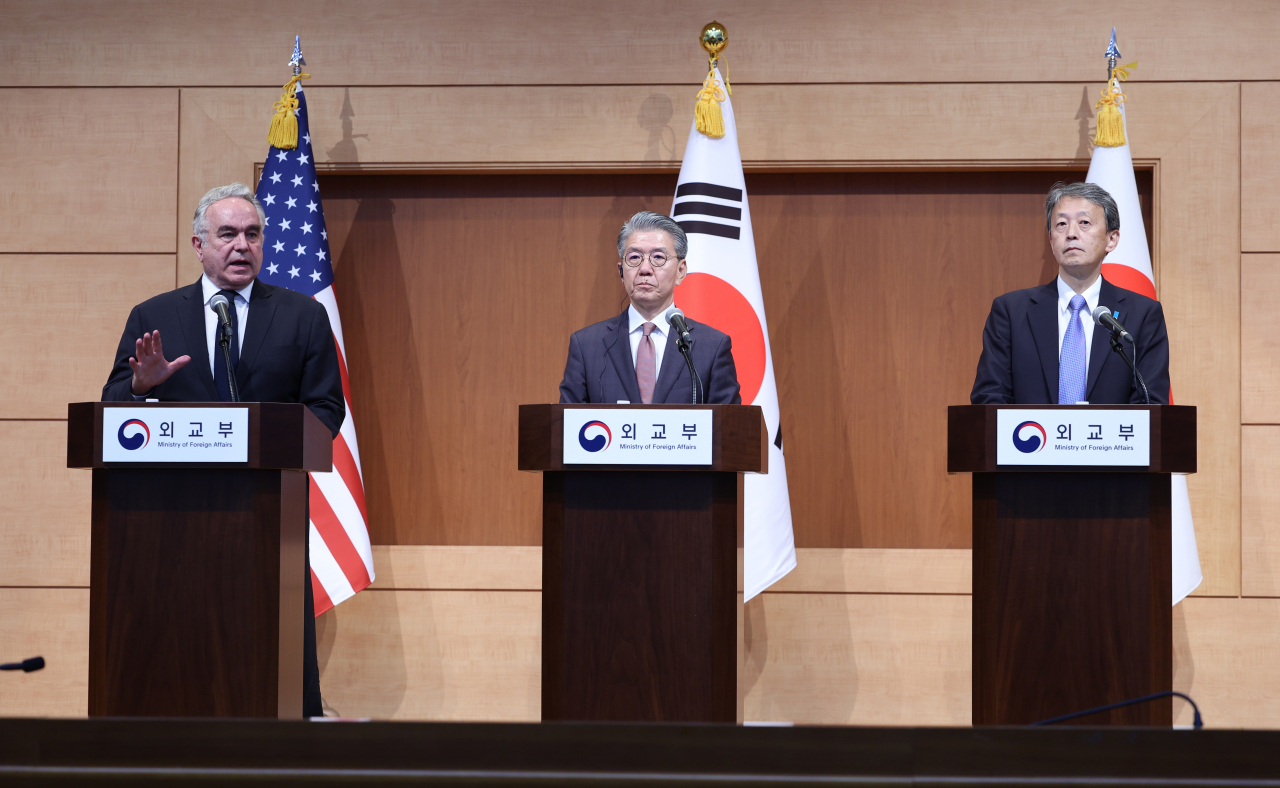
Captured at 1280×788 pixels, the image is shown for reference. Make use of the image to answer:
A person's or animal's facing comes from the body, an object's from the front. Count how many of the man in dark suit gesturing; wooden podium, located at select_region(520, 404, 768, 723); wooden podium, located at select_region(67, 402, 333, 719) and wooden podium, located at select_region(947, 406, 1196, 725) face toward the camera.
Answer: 4

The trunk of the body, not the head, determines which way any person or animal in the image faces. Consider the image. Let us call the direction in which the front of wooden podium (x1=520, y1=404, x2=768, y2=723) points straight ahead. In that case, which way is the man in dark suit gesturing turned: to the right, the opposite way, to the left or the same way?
the same way

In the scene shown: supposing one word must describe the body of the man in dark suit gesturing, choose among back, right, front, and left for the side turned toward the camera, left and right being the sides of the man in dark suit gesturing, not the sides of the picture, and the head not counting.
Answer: front

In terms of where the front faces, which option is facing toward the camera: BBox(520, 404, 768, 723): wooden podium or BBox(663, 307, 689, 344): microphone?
the wooden podium

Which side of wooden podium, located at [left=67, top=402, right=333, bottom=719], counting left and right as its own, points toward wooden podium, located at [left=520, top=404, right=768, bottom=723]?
left

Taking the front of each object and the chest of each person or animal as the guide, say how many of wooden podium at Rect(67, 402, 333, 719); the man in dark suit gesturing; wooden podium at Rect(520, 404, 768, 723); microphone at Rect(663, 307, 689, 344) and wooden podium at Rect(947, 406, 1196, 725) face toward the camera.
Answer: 4

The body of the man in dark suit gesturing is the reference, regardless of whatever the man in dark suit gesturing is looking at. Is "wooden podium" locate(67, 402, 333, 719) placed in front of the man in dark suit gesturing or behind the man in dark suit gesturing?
in front

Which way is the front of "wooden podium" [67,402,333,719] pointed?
toward the camera

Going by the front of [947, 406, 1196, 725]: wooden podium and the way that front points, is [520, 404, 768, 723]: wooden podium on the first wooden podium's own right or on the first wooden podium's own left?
on the first wooden podium's own right

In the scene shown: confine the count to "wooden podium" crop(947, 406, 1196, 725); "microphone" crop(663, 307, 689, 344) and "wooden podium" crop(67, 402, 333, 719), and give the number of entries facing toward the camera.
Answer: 2

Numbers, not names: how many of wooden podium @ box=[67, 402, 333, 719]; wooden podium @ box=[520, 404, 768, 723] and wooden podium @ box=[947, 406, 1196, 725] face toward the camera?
3

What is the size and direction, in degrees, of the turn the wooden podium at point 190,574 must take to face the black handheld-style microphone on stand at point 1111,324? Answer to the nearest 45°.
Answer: approximately 90° to its left

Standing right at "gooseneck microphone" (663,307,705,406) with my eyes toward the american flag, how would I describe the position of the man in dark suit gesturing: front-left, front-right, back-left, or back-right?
front-left

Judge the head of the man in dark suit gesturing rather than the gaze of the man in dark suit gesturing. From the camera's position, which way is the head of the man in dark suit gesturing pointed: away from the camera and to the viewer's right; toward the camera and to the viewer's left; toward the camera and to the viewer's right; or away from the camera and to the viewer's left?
toward the camera and to the viewer's right

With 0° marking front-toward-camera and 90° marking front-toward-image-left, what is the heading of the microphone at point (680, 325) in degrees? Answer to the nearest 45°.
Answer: approximately 135°
